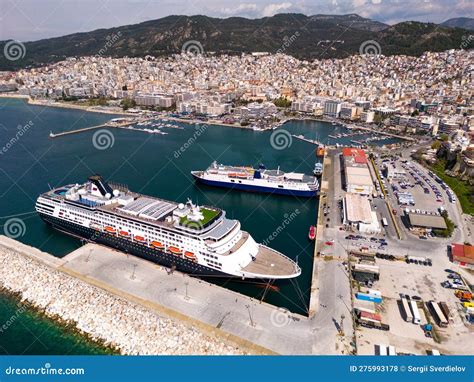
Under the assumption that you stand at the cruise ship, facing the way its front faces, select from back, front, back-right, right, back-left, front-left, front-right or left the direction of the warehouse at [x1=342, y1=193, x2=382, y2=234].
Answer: front-left

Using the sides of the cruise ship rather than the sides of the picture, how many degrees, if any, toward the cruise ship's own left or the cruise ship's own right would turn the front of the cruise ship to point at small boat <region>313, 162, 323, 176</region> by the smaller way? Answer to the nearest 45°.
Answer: approximately 90° to the cruise ship's own left

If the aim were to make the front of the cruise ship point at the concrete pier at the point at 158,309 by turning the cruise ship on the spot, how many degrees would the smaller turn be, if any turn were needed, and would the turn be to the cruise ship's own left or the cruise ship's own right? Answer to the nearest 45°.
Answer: approximately 45° to the cruise ship's own right

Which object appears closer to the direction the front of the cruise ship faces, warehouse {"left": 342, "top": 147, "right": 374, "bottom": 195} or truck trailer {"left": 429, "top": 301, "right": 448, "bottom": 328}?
the truck trailer

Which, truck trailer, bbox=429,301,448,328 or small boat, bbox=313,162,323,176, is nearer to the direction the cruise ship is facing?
the truck trailer

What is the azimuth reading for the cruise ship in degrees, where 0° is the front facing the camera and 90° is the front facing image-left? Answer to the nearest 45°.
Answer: approximately 315°

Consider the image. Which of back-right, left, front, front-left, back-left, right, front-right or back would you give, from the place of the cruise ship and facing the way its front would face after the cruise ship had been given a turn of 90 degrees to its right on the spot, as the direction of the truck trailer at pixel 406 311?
left

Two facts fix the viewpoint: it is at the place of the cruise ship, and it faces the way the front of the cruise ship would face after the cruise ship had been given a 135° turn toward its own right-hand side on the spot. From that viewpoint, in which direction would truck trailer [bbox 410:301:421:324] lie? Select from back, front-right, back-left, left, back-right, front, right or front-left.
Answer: back-left

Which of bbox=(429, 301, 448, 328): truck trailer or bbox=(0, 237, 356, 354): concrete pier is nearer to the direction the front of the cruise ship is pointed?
the truck trailer

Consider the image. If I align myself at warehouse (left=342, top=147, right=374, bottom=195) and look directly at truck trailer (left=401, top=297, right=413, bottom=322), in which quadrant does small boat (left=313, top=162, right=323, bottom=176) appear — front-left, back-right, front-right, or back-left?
back-right

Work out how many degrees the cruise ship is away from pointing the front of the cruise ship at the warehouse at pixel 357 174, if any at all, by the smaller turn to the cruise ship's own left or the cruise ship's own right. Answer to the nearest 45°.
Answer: approximately 90° to the cruise ship's own left

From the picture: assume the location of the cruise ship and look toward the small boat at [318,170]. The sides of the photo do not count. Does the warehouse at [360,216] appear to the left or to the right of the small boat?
right

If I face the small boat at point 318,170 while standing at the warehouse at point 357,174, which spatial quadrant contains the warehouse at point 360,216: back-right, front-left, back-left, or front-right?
back-left
